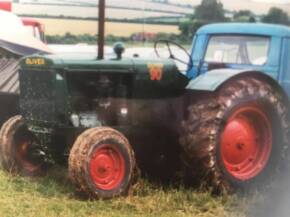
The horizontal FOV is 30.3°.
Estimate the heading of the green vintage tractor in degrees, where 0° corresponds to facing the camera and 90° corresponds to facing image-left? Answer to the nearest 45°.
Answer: approximately 45°

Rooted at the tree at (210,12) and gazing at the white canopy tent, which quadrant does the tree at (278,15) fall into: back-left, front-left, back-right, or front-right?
back-left

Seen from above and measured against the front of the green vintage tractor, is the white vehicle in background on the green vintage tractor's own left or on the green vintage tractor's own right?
on the green vintage tractor's own right

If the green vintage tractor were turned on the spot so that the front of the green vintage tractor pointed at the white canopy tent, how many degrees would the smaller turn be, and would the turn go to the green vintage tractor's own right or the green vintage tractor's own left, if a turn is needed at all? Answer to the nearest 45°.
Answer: approximately 90° to the green vintage tractor's own right
